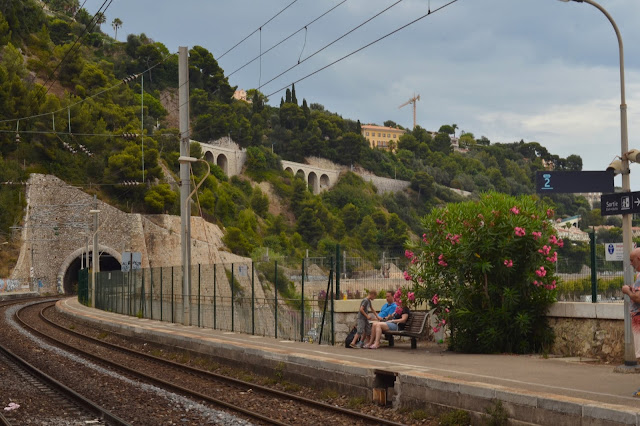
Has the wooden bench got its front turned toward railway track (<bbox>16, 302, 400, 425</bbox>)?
yes

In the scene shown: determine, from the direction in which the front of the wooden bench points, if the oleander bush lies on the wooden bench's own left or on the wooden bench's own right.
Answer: on the wooden bench's own left

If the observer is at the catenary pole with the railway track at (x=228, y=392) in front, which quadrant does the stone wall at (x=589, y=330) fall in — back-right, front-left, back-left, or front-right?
front-left

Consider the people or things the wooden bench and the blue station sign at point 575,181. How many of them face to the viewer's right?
0

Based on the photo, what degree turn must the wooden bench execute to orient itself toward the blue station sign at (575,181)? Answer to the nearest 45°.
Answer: approximately 90° to its left

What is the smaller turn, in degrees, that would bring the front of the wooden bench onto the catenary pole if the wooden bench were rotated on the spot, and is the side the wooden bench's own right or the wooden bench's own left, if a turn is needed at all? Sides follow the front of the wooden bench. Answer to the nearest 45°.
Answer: approximately 90° to the wooden bench's own right

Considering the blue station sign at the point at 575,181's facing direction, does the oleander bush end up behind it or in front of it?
behind

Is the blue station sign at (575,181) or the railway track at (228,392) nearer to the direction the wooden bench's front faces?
the railway track

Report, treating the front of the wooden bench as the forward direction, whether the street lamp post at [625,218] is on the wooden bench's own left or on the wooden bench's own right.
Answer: on the wooden bench's own left

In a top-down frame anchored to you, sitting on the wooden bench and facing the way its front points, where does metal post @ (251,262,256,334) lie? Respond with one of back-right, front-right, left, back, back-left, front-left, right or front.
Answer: right

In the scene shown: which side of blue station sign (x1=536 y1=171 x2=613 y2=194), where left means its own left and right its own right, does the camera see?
front

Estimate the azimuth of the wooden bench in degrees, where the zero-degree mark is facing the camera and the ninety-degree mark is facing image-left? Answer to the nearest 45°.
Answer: approximately 45°

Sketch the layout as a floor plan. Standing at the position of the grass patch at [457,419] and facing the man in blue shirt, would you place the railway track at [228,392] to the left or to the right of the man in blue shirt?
left

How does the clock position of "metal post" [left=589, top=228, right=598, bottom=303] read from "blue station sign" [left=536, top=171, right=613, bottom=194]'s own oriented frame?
The metal post is roughly at 6 o'clock from the blue station sign.

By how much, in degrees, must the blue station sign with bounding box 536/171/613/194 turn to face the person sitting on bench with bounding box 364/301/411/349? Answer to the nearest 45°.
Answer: approximately 135° to its right
